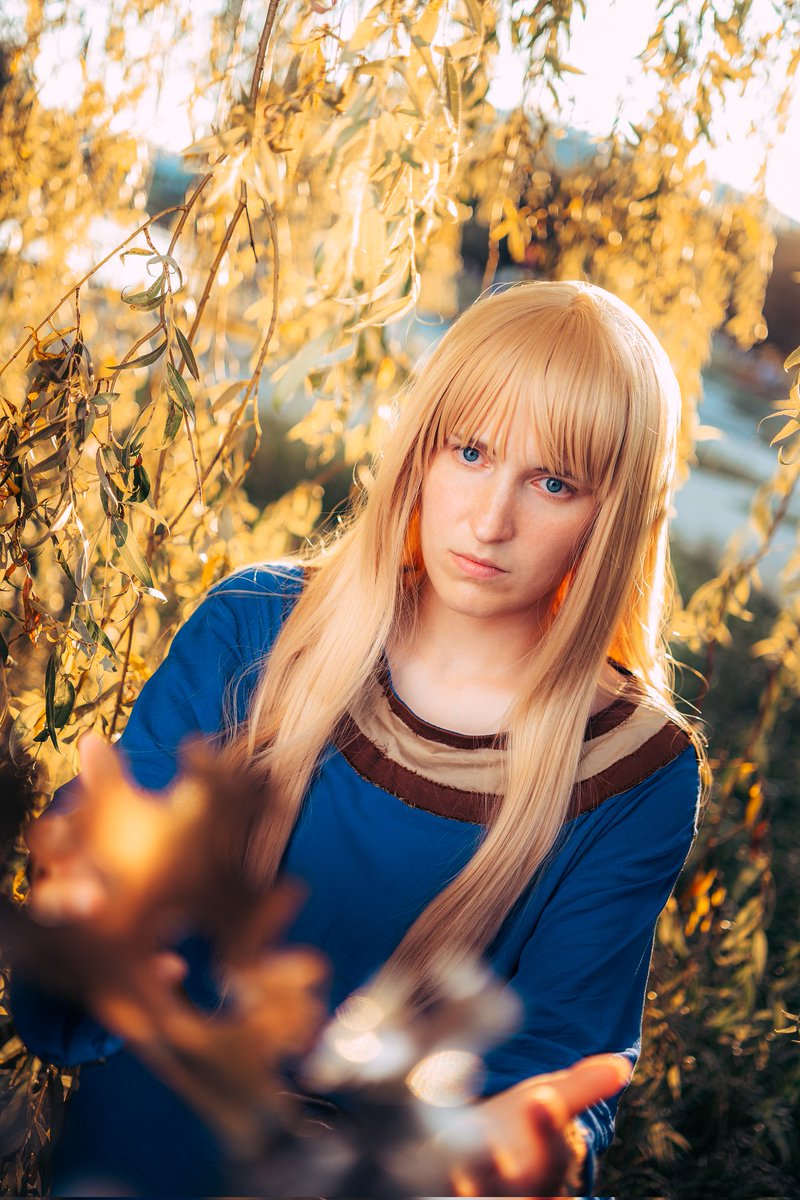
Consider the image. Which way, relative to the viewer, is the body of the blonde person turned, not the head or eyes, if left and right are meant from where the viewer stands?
facing the viewer
